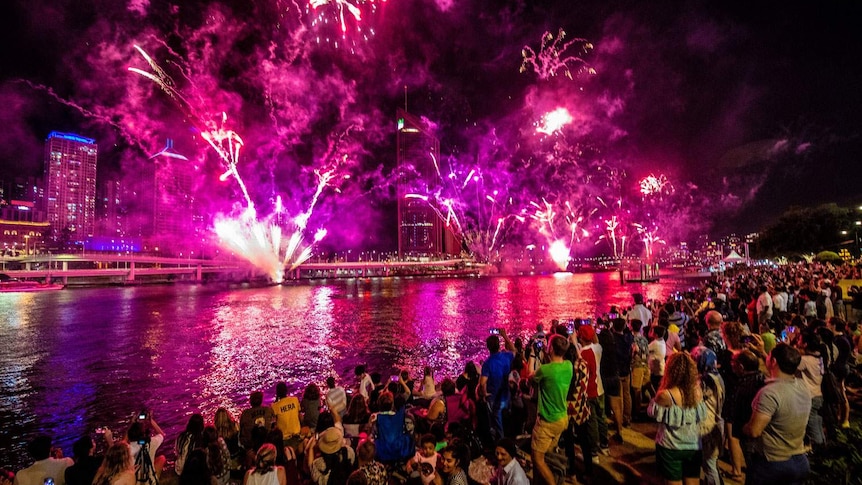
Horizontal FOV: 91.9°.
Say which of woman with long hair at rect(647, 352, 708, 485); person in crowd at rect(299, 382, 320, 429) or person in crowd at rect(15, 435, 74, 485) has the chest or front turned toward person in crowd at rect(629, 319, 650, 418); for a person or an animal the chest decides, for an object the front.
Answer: the woman with long hair

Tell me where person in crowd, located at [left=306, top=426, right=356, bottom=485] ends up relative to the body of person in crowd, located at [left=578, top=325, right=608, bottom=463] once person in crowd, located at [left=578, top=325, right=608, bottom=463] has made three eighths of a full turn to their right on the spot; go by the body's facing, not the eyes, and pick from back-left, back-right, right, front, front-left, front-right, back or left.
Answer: back-right

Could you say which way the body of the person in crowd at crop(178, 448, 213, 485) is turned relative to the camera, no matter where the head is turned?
away from the camera

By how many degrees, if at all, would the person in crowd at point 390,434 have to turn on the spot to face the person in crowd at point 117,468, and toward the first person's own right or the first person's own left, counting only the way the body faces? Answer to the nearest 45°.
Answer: approximately 90° to the first person's own left

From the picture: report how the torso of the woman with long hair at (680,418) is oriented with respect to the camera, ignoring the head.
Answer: away from the camera

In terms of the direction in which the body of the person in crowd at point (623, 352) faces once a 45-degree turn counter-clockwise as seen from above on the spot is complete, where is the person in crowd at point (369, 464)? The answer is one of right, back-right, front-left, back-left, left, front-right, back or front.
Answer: front-left

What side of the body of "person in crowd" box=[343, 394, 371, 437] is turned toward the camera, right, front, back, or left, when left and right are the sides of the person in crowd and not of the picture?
back

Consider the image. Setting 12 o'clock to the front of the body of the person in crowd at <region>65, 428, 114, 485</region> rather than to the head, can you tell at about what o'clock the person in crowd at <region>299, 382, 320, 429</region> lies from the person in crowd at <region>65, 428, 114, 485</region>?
the person in crowd at <region>299, 382, 320, 429</region> is roughly at 1 o'clock from the person in crowd at <region>65, 428, 114, 485</region>.

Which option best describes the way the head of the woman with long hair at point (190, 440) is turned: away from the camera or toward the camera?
away from the camera

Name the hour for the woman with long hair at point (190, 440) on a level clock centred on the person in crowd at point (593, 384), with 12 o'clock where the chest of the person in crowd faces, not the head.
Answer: The woman with long hair is roughly at 10 o'clock from the person in crowd.

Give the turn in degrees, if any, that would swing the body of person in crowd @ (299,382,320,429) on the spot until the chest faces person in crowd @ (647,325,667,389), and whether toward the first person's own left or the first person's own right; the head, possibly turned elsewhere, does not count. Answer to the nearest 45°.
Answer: approximately 90° to the first person's own right

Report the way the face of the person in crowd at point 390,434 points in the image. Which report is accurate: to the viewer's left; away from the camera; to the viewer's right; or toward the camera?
away from the camera

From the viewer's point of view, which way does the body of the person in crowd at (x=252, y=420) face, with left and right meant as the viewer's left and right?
facing away from the viewer

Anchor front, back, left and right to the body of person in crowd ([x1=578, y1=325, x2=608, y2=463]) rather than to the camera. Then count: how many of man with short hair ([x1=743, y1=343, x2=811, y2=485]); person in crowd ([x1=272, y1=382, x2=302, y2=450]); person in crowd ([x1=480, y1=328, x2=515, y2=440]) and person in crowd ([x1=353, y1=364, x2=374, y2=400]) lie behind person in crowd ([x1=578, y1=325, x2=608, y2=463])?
1

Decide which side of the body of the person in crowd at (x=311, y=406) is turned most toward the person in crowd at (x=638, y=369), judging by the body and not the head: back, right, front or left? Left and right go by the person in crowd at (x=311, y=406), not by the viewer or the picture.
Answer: right

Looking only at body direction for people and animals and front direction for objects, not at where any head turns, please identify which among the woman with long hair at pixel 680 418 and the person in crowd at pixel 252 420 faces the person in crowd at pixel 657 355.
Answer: the woman with long hair
